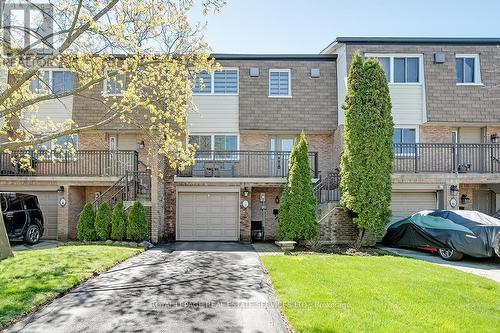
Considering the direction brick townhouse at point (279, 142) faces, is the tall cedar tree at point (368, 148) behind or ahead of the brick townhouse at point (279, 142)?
ahead

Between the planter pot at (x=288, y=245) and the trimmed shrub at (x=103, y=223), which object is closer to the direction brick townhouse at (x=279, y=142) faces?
the planter pot

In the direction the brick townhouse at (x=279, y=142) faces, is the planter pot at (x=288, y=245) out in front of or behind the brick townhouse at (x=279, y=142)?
in front

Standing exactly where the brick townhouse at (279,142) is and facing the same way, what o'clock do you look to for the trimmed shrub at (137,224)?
The trimmed shrub is roughly at 2 o'clock from the brick townhouse.

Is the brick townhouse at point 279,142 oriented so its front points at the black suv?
no

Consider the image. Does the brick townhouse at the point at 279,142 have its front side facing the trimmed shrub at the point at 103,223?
no

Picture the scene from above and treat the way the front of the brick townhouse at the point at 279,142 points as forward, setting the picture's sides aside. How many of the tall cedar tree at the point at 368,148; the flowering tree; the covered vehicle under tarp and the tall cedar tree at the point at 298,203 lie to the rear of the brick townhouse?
0

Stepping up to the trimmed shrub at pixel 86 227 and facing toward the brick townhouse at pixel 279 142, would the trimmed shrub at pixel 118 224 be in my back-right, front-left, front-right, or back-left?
front-right

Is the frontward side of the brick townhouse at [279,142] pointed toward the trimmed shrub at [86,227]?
no

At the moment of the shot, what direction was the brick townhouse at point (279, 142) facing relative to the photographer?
facing the viewer

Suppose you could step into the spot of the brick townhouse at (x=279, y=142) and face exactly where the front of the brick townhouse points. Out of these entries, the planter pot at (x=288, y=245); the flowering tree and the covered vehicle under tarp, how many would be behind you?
0

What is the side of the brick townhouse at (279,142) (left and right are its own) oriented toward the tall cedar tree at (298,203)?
front
